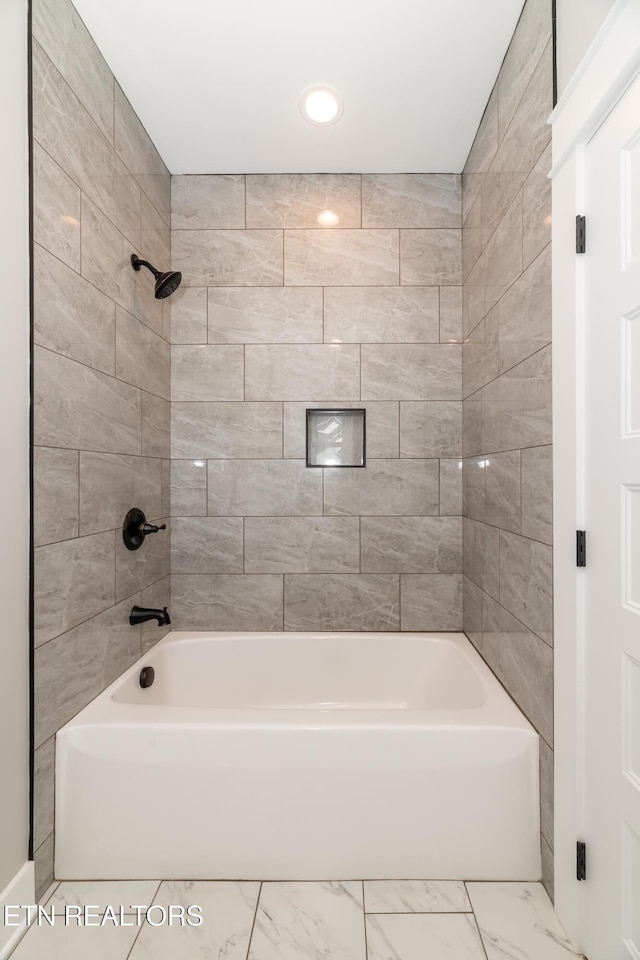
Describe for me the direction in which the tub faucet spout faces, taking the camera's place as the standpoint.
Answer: facing to the right of the viewer

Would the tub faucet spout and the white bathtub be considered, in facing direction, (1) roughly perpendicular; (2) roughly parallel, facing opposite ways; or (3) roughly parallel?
roughly perpendicular

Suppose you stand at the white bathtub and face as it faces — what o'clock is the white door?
The white door is roughly at 10 o'clock from the white bathtub.

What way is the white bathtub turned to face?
toward the camera

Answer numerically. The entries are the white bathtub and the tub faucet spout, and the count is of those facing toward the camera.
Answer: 1

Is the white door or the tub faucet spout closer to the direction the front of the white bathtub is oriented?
the white door

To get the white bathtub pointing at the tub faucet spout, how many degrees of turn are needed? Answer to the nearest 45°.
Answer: approximately 135° to its right
